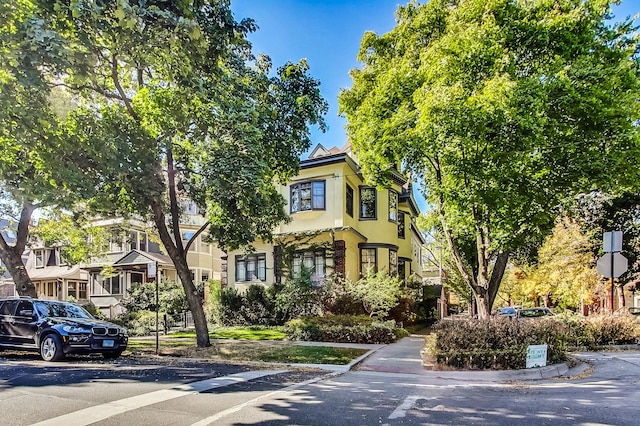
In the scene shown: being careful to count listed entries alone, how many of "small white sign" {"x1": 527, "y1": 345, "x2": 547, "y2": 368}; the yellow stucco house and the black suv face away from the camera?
0

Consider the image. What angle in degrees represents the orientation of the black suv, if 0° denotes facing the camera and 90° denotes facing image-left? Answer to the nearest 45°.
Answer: approximately 315°

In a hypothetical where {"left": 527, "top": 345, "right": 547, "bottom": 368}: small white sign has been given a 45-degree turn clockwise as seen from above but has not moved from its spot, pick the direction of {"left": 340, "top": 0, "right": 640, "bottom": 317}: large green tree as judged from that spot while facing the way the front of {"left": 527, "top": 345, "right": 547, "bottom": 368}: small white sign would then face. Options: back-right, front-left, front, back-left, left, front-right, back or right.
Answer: back-right

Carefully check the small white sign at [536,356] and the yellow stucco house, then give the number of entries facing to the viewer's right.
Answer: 0

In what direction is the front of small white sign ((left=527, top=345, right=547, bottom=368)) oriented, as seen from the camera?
facing the viewer

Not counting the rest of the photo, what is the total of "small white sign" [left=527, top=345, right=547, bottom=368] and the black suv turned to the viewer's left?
0

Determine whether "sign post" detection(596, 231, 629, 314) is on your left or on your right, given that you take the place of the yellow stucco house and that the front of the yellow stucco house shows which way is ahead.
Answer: on your left

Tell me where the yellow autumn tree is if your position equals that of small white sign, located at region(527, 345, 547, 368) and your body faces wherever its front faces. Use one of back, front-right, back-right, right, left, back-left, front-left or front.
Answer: back

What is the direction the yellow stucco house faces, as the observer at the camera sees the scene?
facing the viewer and to the left of the viewer

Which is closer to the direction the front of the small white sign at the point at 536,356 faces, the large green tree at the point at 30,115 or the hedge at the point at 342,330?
the large green tree
